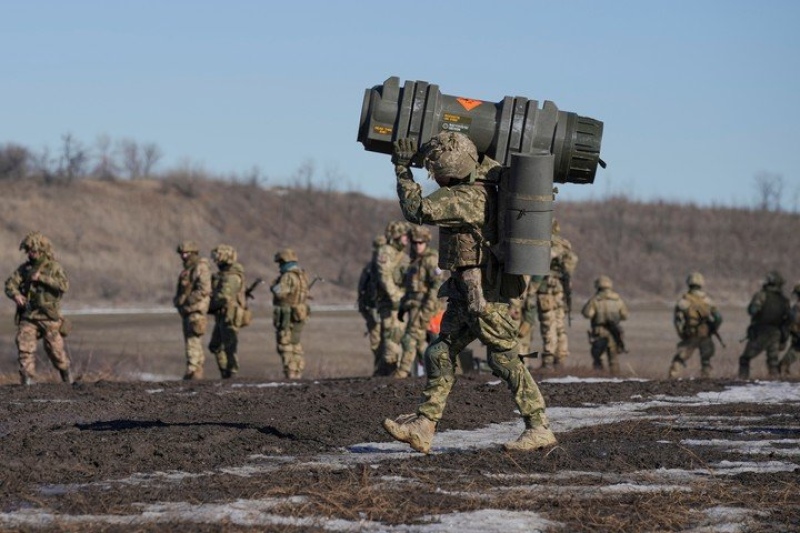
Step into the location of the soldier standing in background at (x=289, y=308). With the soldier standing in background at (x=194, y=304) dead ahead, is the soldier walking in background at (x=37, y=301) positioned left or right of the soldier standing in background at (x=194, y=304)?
left

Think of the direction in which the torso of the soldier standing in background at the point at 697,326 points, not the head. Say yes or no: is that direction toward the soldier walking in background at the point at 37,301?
no

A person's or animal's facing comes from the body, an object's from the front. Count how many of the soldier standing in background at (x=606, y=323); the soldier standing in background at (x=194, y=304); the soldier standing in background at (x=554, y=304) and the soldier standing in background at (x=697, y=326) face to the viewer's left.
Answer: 1

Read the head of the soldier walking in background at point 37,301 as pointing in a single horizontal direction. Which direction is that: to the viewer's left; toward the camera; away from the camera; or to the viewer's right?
toward the camera

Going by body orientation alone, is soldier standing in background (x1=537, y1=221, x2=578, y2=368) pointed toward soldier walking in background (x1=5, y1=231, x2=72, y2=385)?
no

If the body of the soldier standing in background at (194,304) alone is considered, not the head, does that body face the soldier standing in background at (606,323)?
no
